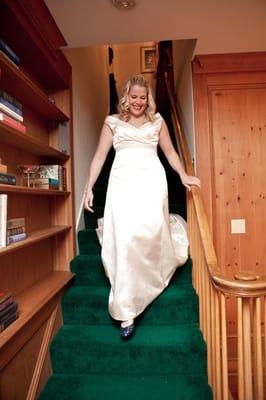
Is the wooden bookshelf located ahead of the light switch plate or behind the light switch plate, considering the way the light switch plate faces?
ahead

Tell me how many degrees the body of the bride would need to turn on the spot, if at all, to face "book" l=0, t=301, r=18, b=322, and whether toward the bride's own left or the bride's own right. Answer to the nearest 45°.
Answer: approximately 45° to the bride's own right

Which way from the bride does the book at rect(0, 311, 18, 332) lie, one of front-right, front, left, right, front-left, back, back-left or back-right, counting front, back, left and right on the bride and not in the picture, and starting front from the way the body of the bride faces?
front-right

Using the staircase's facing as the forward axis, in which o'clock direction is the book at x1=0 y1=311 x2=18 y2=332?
The book is roughly at 2 o'clock from the staircase.

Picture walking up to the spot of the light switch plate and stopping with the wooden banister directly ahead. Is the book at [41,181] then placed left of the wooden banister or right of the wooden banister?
right

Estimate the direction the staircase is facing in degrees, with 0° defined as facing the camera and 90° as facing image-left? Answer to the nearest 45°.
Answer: approximately 0°
